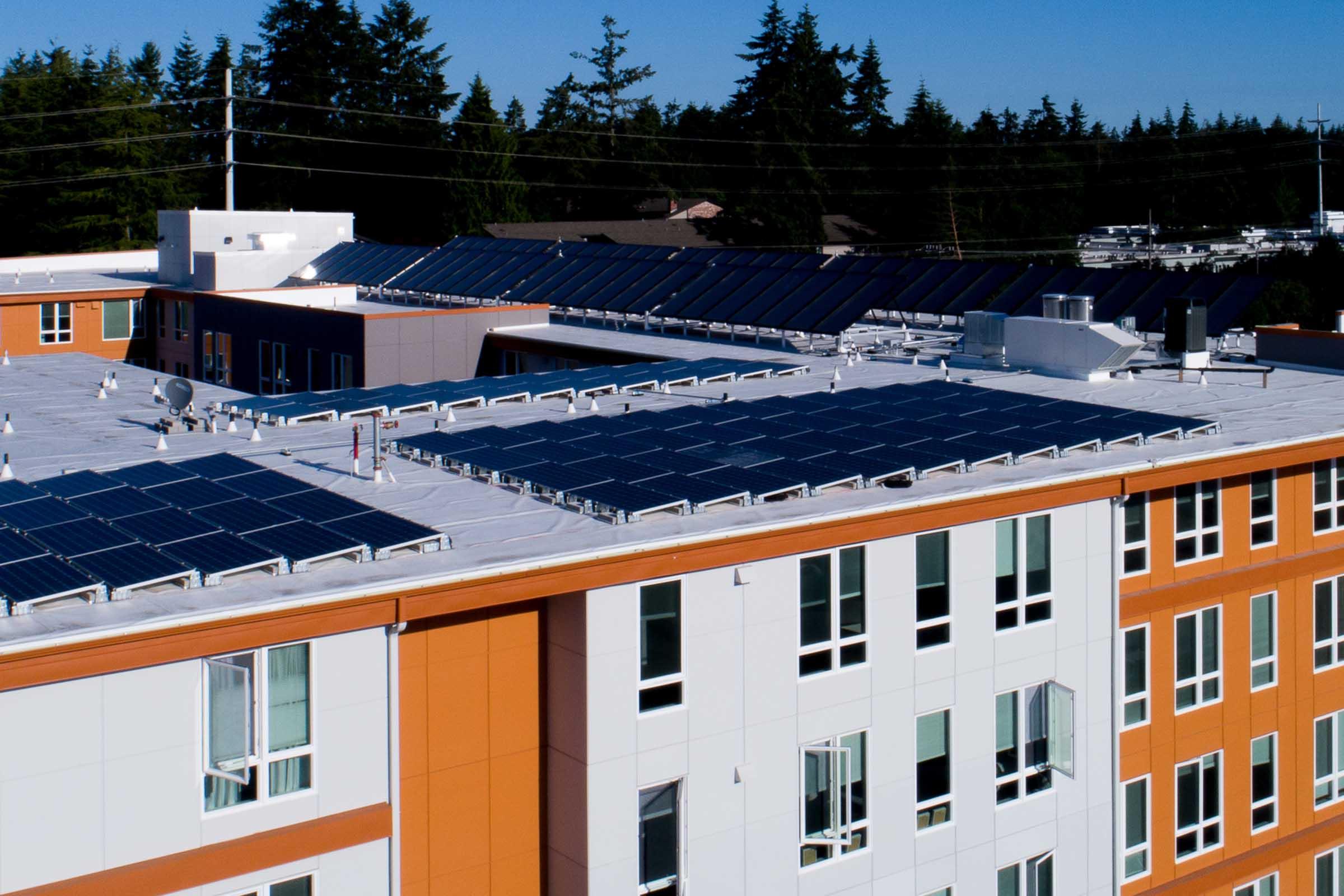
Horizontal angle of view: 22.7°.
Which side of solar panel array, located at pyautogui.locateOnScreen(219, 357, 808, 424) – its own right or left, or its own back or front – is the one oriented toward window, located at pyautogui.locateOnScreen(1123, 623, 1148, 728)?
left

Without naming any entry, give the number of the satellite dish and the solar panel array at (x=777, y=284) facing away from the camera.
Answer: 0

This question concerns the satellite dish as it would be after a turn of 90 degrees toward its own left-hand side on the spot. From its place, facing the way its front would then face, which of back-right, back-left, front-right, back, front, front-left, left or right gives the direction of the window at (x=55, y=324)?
back-left

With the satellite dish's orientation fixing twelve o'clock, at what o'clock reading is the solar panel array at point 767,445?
The solar panel array is roughly at 9 o'clock from the satellite dish.

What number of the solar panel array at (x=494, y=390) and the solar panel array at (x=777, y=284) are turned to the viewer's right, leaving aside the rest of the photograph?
0

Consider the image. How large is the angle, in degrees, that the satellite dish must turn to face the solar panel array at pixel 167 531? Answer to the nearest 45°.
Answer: approximately 45° to its left

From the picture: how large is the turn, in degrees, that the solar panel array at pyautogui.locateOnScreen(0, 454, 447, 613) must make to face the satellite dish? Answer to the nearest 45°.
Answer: approximately 135° to its right
